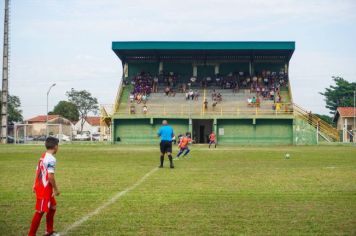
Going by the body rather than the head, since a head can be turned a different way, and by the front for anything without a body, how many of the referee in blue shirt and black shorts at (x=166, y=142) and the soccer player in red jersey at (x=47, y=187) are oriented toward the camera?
0

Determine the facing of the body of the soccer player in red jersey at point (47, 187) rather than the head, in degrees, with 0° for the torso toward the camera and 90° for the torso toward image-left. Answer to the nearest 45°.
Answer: approximately 225°

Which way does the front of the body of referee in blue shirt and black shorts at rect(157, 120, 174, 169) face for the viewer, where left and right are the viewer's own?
facing away from the viewer

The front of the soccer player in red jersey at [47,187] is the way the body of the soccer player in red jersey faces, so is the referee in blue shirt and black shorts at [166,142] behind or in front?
in front

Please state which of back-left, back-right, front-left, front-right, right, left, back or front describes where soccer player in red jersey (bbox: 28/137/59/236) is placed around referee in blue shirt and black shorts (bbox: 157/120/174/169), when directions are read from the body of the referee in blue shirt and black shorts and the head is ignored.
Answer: back
